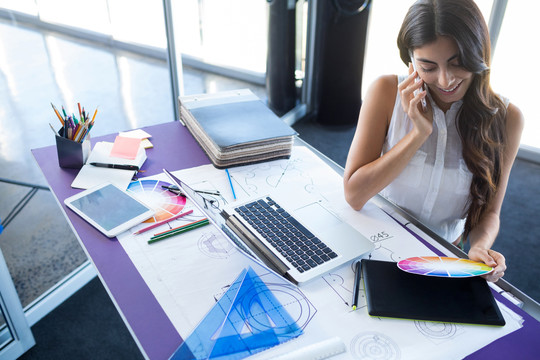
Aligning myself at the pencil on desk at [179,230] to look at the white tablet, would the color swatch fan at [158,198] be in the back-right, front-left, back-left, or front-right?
front-right

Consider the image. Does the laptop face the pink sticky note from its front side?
no

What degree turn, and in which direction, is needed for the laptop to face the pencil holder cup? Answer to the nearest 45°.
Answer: approximately 90° to its left

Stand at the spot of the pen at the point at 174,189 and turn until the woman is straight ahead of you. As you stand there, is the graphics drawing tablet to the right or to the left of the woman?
right

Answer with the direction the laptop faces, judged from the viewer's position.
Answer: facing away from the viewer and to the right of the viewer
